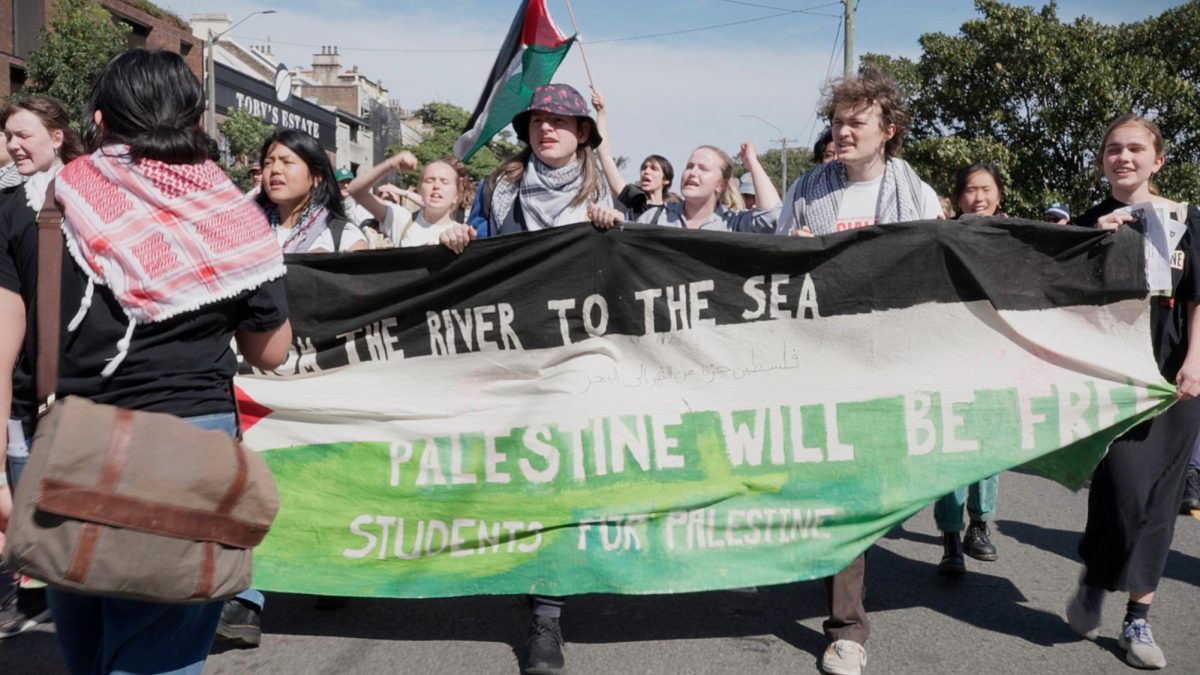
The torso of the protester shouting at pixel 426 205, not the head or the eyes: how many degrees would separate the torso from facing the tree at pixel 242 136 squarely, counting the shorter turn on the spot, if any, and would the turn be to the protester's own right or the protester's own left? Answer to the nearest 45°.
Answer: approximately 180°

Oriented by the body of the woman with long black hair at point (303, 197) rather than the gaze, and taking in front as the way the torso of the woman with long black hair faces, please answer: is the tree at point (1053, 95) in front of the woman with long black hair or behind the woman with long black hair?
behind

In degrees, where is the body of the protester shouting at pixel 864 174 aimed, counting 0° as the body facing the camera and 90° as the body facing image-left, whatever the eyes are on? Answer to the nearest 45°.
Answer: approximately 0°

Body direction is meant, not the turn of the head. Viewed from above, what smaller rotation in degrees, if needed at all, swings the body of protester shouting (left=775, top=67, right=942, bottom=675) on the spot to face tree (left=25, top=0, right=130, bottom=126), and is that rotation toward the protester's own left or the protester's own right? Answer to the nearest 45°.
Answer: approximately 135° to the protester's own right

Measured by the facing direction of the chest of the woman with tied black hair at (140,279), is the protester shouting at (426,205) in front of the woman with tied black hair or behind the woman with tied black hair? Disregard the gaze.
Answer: in front

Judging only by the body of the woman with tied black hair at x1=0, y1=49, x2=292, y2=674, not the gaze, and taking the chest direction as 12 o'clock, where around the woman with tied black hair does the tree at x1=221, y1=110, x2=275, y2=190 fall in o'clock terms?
The tree is roughly at 12 o'clock from the woman with tied black hair.

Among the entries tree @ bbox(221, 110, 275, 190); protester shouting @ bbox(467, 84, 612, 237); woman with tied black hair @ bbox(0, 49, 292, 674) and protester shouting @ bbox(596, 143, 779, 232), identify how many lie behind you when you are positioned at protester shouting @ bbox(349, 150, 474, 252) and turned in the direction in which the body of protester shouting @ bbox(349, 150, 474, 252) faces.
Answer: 1

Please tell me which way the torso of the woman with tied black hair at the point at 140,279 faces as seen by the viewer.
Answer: away from the camera

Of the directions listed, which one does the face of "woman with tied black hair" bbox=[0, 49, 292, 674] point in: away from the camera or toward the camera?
away from the camera

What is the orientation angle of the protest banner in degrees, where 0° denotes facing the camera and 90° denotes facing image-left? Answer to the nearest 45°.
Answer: approximately 0°
